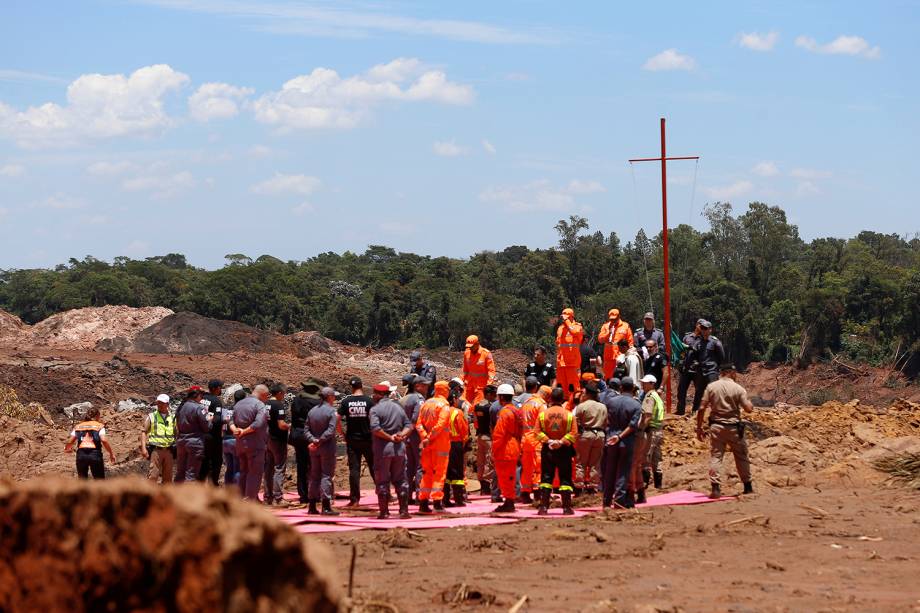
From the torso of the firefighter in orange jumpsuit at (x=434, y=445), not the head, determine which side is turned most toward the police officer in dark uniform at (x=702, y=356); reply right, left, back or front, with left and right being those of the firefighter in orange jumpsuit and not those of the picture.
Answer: front

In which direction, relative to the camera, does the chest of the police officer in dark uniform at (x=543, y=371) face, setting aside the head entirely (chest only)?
toward the camera

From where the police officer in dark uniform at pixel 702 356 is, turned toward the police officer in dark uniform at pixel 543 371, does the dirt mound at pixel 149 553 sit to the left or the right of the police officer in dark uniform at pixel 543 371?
left

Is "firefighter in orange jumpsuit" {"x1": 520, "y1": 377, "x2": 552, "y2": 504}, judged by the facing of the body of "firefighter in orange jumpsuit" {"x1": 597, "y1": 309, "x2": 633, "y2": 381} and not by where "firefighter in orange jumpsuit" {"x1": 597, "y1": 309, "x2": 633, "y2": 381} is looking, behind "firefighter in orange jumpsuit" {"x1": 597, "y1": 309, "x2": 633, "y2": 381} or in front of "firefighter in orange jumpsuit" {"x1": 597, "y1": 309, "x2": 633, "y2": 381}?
in front

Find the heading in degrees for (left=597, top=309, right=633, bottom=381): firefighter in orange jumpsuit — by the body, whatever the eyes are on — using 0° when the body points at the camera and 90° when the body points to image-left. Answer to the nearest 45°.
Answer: approximately 45°

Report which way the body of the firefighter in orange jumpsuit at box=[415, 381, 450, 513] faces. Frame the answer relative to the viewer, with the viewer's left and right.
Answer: facing away from the viewer and to the right of the viewer

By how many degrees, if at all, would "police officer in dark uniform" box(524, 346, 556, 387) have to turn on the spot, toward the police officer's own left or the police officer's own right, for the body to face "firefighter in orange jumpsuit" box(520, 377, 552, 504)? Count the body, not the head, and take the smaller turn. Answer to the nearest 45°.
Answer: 0° — they already face them

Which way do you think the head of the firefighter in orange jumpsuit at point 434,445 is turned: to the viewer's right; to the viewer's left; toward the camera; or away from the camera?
away from the camera

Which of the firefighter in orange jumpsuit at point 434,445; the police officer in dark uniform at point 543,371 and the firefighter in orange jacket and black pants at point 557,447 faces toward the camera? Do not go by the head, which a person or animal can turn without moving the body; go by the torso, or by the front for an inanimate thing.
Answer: the police officer in dark uniform

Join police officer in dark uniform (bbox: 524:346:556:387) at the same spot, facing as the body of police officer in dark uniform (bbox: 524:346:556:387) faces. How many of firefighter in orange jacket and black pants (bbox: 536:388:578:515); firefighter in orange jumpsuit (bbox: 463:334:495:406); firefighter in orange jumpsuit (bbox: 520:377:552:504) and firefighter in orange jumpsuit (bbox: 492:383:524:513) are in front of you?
3

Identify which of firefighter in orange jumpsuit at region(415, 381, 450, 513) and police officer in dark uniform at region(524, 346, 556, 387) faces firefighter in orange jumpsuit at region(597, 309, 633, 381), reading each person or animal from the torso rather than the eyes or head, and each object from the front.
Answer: firefighter in orange jumpsuit at region(415, 381, 450, 513)

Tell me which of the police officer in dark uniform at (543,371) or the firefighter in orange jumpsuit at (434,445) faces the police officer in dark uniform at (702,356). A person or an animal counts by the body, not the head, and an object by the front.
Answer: the firefighter in orange jumpsuit

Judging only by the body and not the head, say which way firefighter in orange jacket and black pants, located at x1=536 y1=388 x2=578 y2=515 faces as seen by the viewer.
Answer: away from the camera

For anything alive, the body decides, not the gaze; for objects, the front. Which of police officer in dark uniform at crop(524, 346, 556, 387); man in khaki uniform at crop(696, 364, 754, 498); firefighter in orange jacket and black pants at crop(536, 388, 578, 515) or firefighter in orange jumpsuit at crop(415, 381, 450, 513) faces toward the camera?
the police officer in dark uniform

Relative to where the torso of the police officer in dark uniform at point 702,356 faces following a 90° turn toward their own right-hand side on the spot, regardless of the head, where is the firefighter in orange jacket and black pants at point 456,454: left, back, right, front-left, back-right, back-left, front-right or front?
left

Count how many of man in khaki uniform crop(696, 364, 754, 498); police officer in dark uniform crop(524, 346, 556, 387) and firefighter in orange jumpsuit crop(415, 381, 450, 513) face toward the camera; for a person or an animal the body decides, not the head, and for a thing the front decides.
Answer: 1

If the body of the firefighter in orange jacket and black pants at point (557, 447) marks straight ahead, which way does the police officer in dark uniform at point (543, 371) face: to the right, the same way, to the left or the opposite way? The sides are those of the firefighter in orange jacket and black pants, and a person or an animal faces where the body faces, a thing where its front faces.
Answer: the opposite way

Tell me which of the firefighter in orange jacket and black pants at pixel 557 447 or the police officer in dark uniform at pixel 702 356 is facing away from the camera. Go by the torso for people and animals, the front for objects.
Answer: the firefighter in orange jacket and black pants

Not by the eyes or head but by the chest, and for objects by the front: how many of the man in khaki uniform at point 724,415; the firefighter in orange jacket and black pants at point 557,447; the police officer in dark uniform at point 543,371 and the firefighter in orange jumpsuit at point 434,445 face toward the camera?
1
